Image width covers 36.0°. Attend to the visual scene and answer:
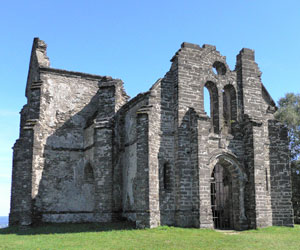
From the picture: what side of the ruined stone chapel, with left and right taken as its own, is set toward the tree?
left

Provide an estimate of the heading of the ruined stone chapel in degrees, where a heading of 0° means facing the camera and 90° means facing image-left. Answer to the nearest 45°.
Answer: approximately 315°
